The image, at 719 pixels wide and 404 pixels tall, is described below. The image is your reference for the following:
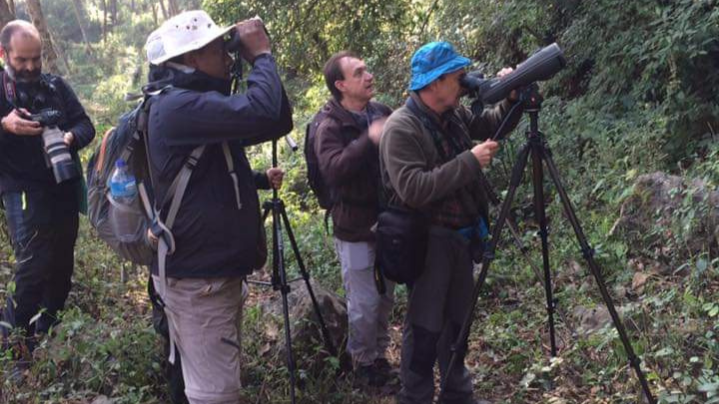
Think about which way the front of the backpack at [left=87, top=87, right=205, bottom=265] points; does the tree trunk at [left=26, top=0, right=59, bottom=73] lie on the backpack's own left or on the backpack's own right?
on the backpack's own right

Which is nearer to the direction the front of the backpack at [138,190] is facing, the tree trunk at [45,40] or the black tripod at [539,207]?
the tree trunk

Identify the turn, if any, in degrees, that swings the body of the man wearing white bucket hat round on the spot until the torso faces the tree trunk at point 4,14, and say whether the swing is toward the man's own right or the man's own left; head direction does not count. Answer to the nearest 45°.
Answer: approximately 90° to the man's own left

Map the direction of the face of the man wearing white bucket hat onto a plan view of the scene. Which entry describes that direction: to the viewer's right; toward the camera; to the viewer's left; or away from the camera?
to the viewer's right

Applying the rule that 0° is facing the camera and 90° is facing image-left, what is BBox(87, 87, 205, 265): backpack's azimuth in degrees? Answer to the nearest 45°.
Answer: approximately 90°

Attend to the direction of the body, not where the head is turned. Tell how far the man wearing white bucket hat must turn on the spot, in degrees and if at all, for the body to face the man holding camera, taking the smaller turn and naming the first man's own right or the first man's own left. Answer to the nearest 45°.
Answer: approximately 135° to the first man's own left

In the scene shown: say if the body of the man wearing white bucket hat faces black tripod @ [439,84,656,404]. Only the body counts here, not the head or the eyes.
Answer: yes

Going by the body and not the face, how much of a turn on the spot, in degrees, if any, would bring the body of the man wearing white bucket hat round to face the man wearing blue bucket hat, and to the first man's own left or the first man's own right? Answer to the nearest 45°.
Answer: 0° — they already face them

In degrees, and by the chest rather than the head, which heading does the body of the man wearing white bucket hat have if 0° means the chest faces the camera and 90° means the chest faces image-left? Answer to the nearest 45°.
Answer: approximately 270°

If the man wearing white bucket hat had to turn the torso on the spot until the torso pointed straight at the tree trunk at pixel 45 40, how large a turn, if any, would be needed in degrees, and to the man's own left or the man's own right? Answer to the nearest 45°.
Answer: approximately 90° to the man's own left

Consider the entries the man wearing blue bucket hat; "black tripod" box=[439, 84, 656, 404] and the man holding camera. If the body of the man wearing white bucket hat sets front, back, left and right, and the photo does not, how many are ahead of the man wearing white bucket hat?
2

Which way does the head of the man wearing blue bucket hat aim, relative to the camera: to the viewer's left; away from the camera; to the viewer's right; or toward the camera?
to the viewer's right

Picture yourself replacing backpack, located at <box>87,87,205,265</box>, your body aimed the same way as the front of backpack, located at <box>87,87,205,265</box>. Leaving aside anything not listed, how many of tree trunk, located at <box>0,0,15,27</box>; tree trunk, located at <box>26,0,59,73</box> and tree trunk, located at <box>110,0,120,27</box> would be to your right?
3
